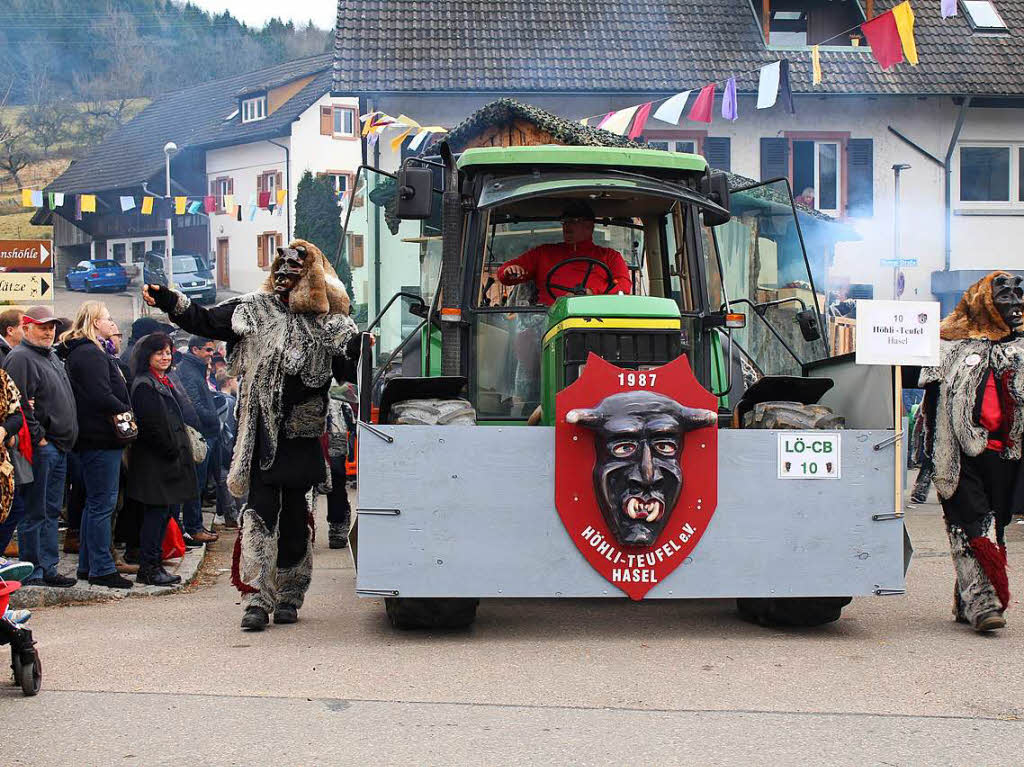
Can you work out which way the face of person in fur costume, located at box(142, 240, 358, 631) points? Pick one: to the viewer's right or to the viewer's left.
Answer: to the viewer's left

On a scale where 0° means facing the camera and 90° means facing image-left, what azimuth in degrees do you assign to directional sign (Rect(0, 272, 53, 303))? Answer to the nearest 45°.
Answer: approximately 0°

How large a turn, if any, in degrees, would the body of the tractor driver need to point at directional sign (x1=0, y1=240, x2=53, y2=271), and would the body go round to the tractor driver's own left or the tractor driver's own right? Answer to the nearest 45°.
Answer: approximately 135° to the tractor driver's own right

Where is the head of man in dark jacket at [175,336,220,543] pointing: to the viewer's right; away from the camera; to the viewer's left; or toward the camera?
to the viewer's right

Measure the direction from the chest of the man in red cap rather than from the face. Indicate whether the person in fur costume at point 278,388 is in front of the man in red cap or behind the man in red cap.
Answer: in front

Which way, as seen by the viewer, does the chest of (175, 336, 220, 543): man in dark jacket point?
to the viewer's right

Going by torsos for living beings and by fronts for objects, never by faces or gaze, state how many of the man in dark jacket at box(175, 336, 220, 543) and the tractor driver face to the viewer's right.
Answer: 1

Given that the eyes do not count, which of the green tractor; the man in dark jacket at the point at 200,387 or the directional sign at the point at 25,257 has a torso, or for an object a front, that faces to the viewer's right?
the man in dark jacket

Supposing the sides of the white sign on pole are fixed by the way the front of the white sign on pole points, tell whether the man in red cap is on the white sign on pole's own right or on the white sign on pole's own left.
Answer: on the white sign on pole's own right

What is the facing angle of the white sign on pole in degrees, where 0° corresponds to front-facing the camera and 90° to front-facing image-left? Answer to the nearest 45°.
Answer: approximately 0°

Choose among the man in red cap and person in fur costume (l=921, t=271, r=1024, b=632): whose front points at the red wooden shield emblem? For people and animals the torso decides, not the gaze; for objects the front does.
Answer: the man in red cap

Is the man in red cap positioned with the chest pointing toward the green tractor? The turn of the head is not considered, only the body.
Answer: yes
